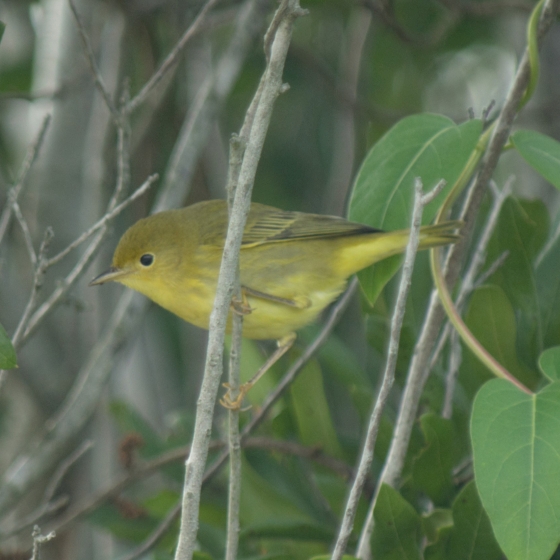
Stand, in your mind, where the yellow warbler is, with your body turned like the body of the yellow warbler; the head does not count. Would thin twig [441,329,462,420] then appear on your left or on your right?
on your right

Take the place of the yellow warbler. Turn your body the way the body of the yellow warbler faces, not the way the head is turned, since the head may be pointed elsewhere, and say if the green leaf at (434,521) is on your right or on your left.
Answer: on your left

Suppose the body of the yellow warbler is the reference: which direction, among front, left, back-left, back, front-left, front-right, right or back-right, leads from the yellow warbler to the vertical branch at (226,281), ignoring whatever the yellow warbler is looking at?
left

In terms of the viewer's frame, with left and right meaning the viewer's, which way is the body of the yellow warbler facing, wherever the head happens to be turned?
facing to the left of the viewer

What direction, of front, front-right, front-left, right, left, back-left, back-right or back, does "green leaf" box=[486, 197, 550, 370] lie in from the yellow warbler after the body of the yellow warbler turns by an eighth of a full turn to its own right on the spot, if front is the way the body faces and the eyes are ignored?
back

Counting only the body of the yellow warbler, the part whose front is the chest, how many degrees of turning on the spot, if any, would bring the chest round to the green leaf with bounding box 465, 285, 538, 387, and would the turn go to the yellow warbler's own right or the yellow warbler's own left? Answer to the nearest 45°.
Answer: approximately 135° to the yellow warbler's own left

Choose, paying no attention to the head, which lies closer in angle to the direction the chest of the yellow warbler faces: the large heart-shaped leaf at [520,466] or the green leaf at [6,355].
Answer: the green leaf
